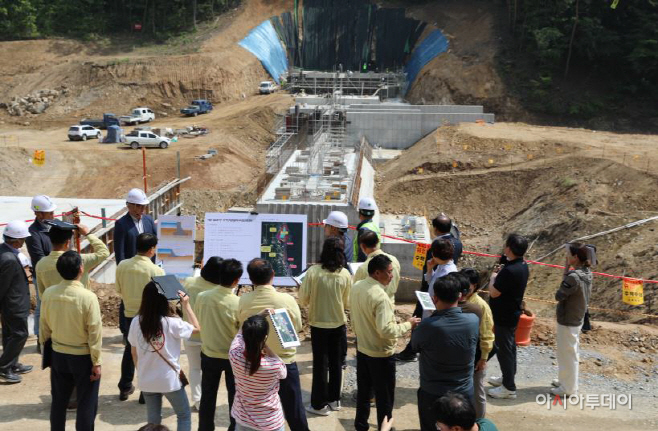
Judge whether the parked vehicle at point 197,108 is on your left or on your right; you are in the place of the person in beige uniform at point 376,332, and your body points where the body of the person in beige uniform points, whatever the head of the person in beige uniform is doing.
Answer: on your left

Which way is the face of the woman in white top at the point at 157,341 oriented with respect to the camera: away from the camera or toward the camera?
away from the camera

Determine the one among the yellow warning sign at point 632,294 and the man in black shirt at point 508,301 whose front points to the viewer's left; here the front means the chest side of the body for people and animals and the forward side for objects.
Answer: the man in black shirt

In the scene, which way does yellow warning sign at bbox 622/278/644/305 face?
toward the camera

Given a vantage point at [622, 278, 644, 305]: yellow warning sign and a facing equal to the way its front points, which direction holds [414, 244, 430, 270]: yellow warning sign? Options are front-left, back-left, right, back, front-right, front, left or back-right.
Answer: right

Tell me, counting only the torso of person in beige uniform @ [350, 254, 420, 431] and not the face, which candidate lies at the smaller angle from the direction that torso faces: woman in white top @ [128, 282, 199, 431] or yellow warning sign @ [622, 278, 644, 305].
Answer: the yellow warning sign

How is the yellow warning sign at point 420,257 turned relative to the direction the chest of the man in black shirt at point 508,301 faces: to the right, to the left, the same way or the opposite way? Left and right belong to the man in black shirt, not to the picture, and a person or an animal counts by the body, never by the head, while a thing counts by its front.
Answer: to the left

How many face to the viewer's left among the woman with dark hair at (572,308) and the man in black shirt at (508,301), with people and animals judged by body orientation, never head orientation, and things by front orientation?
2

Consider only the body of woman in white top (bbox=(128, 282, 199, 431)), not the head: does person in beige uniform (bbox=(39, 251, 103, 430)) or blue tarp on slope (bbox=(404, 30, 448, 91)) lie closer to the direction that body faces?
the blue tarp on slope

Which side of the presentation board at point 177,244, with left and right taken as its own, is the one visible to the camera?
front

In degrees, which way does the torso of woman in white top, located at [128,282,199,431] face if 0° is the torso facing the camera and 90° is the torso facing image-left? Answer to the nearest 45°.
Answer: approximately 225°

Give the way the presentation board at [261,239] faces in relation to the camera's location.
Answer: facing the viewer

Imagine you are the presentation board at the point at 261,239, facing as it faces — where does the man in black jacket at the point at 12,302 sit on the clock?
The man in black jacket is roughly at 2 o'clock from the presentation board.

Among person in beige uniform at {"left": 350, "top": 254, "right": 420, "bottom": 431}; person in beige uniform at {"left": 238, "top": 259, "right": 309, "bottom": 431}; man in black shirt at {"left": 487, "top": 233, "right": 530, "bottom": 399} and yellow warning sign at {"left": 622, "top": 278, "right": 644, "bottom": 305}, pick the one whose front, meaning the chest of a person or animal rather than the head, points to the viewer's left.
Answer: the man in black shirt

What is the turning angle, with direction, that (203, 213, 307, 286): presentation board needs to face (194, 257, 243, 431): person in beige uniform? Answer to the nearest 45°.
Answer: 0° — it already faces them

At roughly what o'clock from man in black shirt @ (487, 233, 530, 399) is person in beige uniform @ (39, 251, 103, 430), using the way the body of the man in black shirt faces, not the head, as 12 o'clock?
The person in beige uniform is roughly at 11 o'clock from the man in black shirt.

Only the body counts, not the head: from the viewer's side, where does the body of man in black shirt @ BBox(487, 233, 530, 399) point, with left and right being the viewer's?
facing to the left of the viewer

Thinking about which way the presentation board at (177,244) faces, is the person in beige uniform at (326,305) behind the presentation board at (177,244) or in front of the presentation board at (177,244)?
in front
